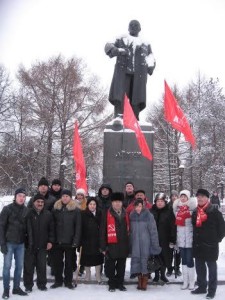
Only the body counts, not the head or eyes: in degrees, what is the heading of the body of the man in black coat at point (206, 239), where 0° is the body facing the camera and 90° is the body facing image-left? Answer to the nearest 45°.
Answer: approximately 45°

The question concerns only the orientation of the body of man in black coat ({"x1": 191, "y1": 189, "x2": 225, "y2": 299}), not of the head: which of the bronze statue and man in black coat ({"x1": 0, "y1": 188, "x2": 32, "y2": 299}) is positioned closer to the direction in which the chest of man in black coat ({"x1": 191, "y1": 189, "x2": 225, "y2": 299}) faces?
the man in black coat

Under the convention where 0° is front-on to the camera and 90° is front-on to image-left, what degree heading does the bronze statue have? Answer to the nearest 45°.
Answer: approximately 0°

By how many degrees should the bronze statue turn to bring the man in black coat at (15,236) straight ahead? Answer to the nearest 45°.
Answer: approximately 45° to its right

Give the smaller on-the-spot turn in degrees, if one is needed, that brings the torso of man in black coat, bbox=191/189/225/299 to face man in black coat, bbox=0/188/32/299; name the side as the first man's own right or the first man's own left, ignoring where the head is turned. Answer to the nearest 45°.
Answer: approximately 45° to the first man's own right

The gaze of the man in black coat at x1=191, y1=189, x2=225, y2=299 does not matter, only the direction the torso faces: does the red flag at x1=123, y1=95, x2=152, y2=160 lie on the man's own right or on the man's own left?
on the man's own right
